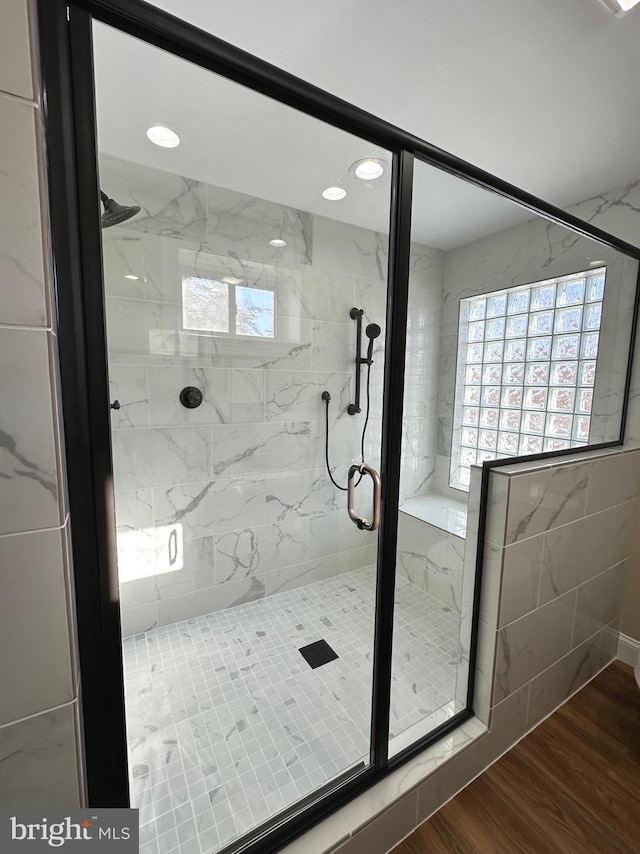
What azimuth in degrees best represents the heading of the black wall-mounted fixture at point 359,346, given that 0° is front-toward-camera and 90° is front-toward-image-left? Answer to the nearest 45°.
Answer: approximately 315°

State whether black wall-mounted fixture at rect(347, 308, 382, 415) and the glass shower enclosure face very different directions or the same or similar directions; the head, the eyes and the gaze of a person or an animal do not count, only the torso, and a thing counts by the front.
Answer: same or similar directions

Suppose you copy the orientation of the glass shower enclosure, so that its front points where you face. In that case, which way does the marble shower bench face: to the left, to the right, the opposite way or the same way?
to the right

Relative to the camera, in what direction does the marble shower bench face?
facing the viewer and to the left of the viewer

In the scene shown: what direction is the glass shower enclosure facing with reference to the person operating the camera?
facing the viewer and to the right of the viewer

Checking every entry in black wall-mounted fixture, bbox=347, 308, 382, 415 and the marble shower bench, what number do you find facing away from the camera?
0

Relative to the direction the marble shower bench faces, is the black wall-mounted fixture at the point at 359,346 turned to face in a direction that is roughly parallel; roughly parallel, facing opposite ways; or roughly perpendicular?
roughly perpendicular
